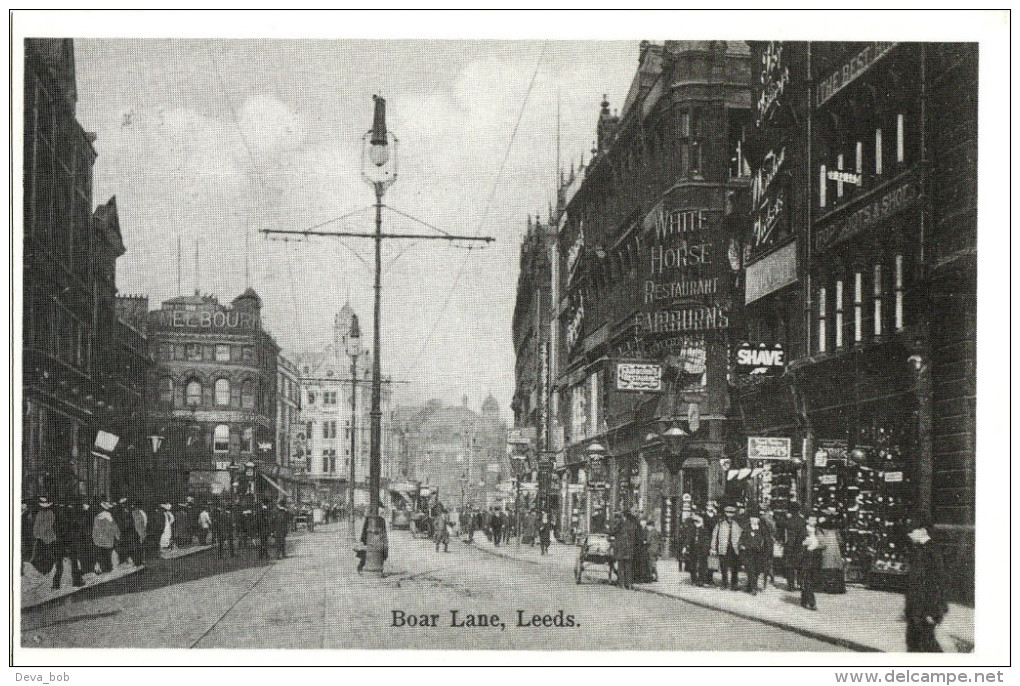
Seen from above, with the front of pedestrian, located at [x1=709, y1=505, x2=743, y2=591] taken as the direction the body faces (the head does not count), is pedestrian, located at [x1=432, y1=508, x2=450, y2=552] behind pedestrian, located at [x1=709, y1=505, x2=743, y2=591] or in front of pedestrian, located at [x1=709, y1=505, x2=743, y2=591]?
behind

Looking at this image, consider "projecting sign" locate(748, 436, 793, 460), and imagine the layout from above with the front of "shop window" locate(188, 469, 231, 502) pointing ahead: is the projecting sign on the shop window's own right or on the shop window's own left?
on the shop window's own left

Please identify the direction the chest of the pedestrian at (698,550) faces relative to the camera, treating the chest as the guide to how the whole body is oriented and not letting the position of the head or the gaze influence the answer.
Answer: toward the camera

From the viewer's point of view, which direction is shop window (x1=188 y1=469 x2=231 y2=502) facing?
toward the camera
